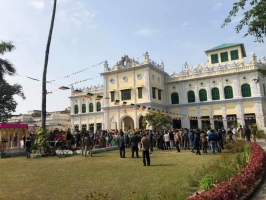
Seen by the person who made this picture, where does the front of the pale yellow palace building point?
facing the viewer and to the left of the viewer

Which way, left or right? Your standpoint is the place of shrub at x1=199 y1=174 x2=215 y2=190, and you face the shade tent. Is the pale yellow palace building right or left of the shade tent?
right

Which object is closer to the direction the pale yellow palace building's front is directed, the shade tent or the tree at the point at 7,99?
the shade tent

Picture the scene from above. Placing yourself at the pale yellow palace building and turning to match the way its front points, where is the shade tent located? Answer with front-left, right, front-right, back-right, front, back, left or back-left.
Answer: front

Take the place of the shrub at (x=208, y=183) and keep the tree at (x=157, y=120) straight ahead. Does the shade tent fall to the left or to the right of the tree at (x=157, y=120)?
left

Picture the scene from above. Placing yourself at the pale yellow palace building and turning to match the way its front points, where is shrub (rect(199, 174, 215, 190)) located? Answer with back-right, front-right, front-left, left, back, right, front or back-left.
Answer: front-left

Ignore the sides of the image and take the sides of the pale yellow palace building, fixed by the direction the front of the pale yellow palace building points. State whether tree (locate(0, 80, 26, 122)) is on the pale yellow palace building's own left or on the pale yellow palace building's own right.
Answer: on the pale yellow palace building's own right

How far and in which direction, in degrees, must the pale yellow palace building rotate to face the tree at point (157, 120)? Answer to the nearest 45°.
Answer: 0° — it already faces it
